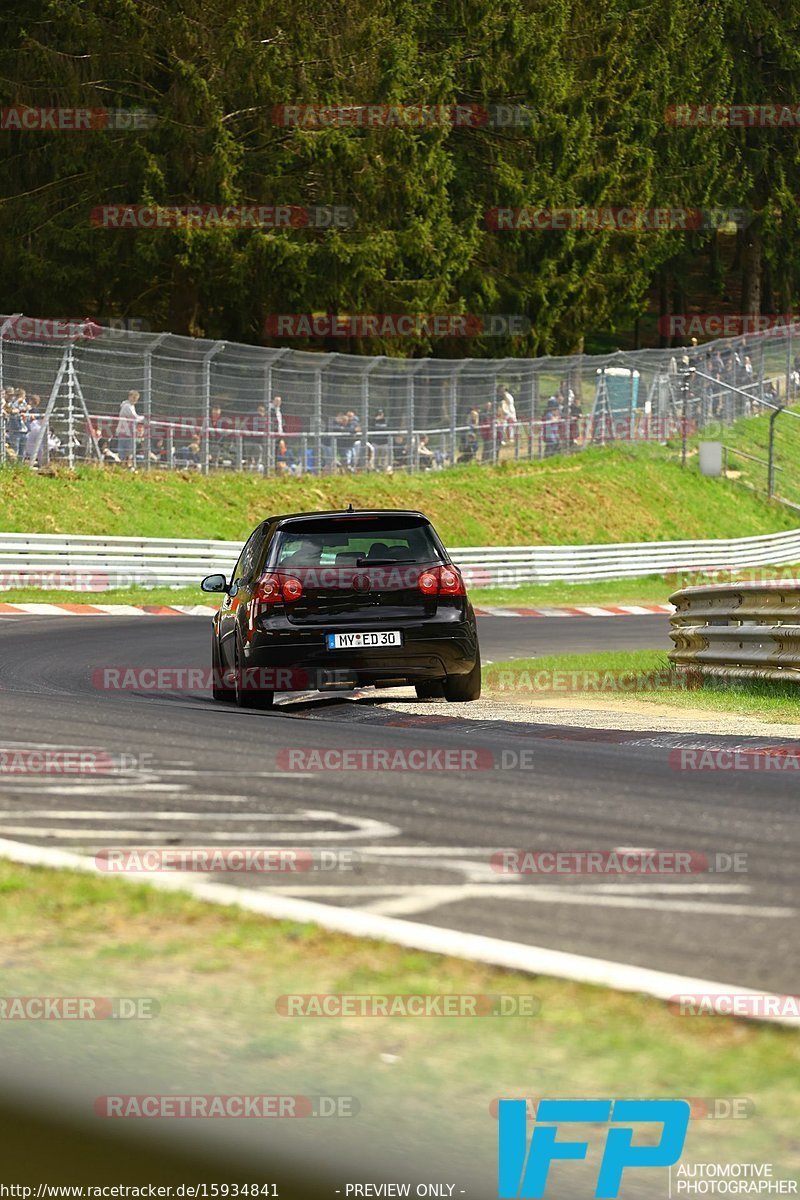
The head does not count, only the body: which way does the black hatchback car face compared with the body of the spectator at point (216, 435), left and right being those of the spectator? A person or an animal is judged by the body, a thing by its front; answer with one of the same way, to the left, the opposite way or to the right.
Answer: the opposite way

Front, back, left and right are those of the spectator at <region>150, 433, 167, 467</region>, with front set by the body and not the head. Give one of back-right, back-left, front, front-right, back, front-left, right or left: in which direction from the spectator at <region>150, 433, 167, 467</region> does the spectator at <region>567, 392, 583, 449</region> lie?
back-left

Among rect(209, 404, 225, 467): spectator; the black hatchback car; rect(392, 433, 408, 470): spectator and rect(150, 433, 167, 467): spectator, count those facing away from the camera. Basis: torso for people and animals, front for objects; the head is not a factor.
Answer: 1

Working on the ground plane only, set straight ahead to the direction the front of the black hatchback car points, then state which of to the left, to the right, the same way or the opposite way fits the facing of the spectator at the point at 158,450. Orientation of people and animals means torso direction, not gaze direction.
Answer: the opposite way

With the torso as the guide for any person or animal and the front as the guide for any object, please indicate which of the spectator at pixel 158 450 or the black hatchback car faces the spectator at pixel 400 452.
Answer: the black hatchback car

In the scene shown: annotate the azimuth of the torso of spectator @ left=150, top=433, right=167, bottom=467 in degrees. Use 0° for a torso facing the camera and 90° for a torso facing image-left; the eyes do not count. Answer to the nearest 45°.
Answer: approximately 0°

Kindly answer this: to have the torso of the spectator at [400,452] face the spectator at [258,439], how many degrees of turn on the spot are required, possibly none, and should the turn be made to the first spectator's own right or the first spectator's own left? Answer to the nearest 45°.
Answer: approximately 45° to the first spectator's own right

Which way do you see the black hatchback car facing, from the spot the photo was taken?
facing away from the viewer

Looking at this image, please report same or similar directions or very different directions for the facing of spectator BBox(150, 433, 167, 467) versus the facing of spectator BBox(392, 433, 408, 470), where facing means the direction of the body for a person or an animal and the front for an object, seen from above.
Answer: same or similar directions

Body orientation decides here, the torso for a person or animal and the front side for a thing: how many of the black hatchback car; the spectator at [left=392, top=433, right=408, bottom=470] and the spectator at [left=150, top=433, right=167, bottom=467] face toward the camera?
2

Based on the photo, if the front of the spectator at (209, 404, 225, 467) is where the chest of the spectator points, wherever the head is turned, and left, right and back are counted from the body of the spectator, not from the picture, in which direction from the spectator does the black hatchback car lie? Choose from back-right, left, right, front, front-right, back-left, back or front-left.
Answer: front

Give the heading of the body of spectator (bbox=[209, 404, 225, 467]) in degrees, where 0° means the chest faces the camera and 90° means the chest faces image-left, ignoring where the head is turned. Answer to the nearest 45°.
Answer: approximately 0°

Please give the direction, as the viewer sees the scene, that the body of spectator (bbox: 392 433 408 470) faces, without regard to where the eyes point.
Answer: toward the camera

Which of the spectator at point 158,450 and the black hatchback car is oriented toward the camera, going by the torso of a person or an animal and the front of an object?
the spectator

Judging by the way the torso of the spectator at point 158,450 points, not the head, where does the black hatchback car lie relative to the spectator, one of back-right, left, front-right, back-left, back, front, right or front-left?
front

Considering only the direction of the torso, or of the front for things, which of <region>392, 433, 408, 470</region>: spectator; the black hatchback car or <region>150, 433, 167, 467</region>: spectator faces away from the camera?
the black hatchback car
